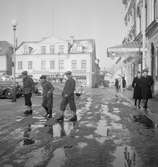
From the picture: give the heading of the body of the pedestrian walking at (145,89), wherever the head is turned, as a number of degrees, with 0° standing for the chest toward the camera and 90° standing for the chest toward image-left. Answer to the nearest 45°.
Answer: approximately 0°
